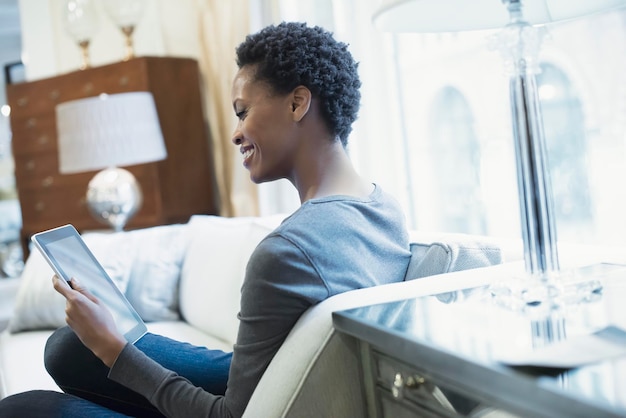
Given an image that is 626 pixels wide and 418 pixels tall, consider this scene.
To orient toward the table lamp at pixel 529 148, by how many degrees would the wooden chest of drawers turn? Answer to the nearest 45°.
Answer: approximately 45° to its left

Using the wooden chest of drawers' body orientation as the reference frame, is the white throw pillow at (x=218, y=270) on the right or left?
on its left

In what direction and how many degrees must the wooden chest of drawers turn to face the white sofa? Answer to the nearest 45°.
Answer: approximately 45° to its left

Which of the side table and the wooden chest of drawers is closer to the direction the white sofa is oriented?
the side table

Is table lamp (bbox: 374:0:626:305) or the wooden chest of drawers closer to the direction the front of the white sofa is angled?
the table lamp

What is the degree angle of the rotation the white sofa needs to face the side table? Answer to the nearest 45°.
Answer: approximately 45° to its left

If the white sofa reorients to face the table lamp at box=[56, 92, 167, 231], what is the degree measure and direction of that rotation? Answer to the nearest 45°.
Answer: approximately 135° to its right

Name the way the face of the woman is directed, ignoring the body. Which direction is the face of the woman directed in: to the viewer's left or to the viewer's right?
to the viewer's left

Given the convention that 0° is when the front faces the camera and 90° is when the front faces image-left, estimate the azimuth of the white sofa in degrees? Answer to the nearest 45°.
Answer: approximately 45°
